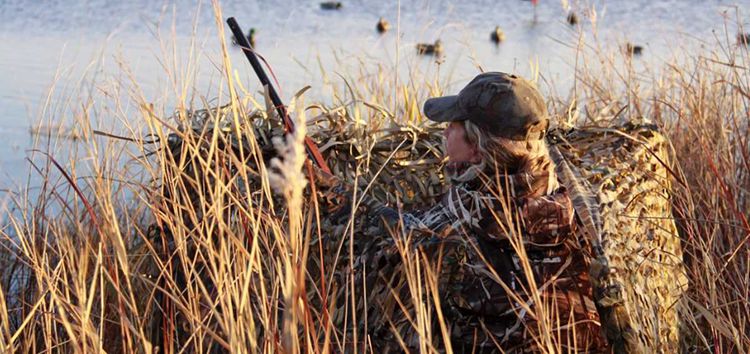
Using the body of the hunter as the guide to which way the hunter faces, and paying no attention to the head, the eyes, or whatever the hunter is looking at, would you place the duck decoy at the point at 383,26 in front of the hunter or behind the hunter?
in front

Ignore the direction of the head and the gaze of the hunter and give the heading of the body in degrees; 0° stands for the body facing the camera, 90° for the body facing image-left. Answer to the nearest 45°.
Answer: approximately 135°

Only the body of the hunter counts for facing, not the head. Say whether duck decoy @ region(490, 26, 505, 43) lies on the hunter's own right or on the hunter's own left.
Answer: on the hunter's own right

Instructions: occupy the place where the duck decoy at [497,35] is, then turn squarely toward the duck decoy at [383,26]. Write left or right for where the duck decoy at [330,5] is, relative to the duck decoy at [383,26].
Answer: right

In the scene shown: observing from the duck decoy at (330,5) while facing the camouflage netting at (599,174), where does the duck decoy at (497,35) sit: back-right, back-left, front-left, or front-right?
front-left

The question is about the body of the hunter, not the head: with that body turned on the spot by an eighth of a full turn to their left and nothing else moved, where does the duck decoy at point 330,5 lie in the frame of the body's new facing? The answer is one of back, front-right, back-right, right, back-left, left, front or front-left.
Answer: right
